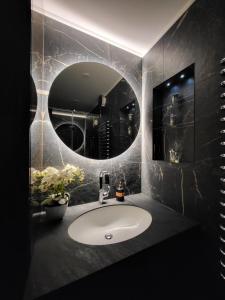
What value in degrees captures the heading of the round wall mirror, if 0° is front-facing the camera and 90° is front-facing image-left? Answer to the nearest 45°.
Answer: approximately 315°

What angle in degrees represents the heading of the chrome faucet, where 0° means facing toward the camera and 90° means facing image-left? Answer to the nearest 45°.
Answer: approximately 315°

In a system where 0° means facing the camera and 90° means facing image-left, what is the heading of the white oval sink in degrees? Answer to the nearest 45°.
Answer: approximately 315°
